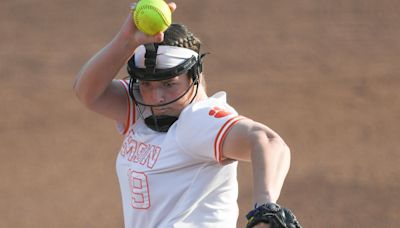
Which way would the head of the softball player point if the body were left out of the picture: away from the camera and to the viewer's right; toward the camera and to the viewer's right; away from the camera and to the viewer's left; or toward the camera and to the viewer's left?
toward the camera and to the viewer's left

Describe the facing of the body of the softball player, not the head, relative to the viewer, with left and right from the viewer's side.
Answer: facing the viewer and to the left of the viewer
